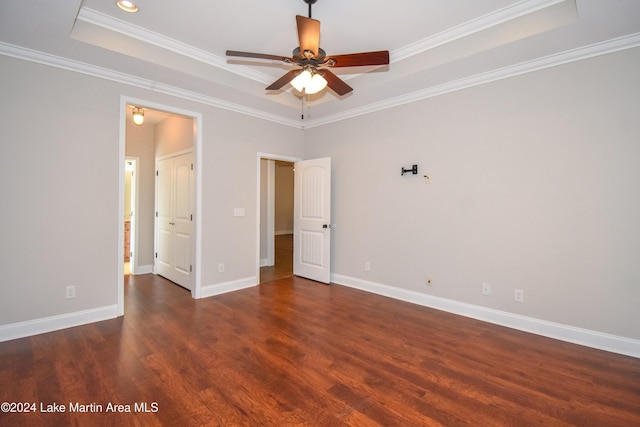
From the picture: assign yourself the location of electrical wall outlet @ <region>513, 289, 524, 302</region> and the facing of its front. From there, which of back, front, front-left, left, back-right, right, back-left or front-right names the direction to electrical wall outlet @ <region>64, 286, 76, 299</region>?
front-right

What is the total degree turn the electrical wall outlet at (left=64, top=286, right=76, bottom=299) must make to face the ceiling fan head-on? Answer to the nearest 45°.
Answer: approximately 45° to its left

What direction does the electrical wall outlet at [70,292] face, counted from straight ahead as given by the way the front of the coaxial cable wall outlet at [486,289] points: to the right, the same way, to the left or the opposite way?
to the left

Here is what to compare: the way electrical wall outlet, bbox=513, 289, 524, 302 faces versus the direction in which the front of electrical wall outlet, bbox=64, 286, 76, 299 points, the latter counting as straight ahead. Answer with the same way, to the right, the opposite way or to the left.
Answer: to the right

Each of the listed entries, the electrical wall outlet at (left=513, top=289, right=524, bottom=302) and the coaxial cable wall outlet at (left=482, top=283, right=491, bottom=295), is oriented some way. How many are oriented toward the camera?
2

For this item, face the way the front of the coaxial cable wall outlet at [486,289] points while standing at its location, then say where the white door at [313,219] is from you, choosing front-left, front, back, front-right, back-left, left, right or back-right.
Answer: right

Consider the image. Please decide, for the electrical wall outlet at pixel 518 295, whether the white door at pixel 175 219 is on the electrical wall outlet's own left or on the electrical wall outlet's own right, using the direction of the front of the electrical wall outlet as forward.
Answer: on the electrical wall outlet's own right

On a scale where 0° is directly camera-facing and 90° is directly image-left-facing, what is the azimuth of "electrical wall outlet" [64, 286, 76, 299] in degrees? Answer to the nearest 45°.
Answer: approximately 0°

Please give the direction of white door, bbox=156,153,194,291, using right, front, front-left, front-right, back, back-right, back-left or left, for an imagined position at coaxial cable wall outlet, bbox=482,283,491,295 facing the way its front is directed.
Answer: right

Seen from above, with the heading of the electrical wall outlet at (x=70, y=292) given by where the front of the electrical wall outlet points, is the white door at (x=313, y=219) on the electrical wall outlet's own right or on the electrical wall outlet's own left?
on the electrical wall outlet's own left
